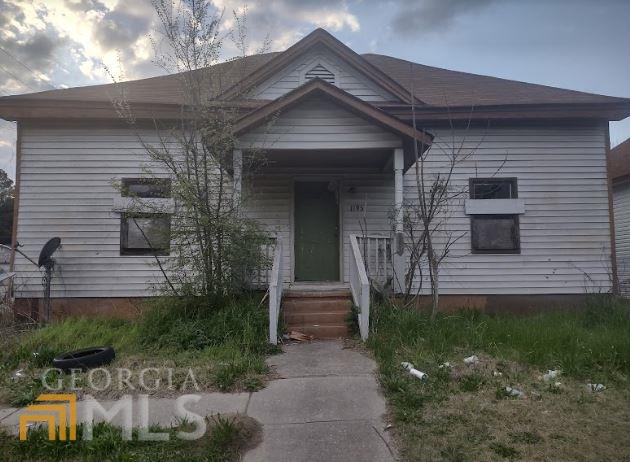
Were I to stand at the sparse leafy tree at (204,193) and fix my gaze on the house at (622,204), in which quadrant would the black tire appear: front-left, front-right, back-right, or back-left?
back-right

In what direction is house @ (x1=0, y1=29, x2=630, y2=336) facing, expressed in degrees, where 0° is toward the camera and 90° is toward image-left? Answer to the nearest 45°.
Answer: approximately 0°

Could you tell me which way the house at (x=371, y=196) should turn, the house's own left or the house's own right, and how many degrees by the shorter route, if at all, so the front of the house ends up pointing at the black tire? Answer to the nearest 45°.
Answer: approximately 45° to the house's own right

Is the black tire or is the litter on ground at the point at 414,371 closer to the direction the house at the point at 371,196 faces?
the litter on ground

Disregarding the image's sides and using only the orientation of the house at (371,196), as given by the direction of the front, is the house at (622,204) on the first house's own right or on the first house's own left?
on the first house's own left

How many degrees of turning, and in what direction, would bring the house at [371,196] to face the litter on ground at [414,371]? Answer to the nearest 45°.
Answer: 0° — it already faces it

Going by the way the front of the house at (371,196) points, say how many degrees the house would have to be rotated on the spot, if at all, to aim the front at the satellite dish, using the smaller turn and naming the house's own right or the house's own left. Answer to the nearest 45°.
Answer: approximately 90° to the house's own right
